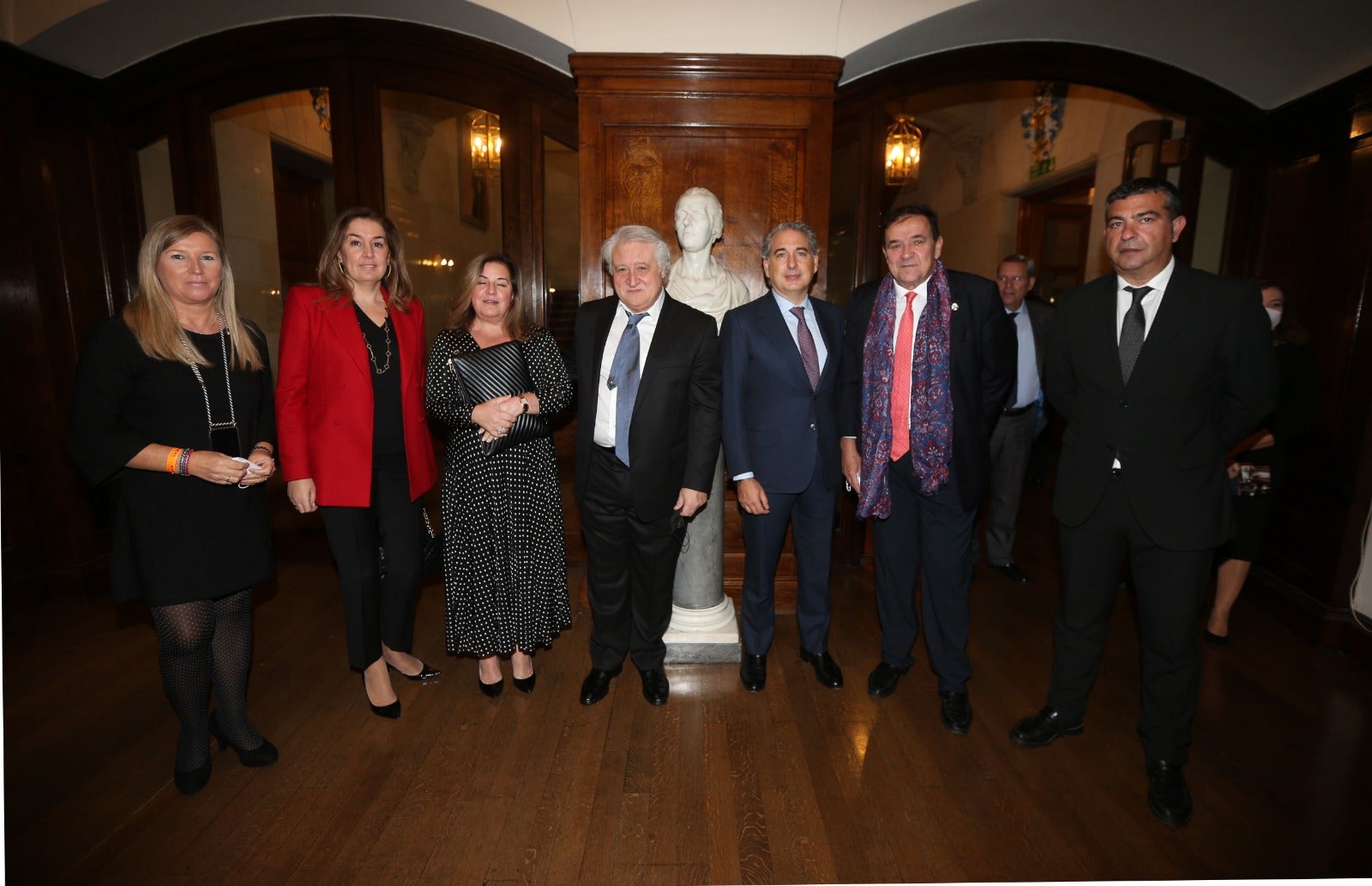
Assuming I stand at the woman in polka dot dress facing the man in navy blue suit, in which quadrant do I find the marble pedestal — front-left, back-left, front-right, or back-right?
front-left

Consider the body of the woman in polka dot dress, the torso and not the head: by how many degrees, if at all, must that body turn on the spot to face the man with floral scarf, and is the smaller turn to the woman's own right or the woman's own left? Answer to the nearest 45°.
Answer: approximately 90° to the woman's own left

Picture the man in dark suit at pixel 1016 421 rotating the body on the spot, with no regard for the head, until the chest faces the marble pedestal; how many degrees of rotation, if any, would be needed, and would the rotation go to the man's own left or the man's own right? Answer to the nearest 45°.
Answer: approximately 45° to the man's own right

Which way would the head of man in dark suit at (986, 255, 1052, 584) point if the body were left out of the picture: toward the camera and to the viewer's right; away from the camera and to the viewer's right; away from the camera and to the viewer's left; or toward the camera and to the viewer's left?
toward the camera and to the viewer's left

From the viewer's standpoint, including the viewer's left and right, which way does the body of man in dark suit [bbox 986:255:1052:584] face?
facing the viewer

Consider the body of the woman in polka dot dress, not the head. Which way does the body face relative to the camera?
toward the camera

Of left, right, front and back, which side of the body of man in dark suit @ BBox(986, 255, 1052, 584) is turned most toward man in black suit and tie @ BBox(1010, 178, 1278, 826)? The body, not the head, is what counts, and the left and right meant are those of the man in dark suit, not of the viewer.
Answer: front

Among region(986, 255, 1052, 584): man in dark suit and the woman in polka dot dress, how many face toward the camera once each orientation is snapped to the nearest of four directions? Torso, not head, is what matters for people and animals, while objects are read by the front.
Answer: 2

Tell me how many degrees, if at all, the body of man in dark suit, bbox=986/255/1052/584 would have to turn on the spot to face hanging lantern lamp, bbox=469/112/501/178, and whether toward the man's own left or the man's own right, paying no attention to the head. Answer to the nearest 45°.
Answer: approximately 90° to the man's own right

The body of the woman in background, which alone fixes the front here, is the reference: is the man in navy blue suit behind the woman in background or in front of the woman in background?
in front

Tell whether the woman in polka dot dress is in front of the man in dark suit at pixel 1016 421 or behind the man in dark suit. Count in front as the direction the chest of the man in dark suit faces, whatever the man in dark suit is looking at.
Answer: in front
